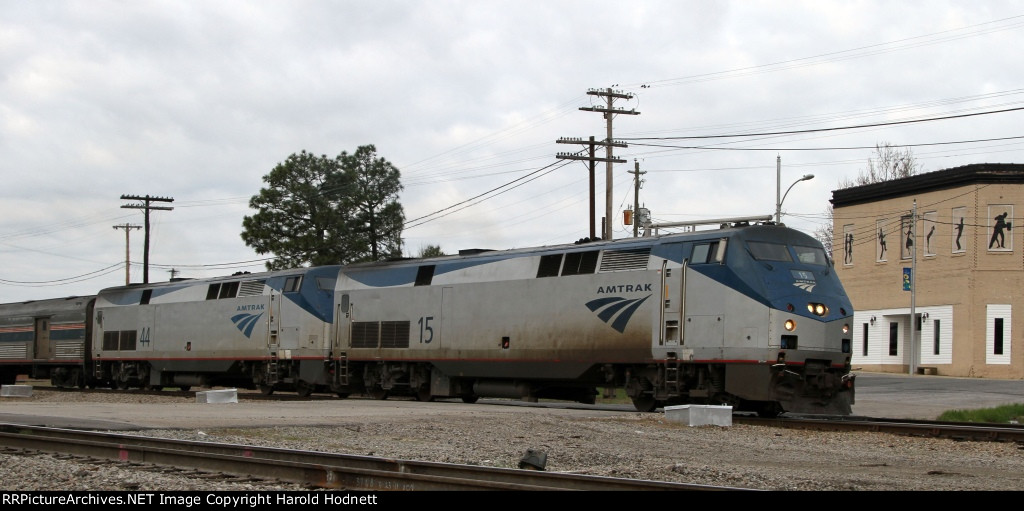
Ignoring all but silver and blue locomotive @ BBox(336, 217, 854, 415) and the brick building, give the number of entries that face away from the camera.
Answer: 0

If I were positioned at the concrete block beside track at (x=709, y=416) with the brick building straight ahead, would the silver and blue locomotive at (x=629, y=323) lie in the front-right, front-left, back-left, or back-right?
front-left

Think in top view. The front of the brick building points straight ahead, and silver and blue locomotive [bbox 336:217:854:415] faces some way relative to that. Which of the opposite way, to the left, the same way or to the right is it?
to the left

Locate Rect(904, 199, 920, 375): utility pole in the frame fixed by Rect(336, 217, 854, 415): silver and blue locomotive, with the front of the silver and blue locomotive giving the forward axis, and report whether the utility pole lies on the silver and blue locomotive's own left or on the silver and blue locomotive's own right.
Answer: on the silver and blue locomotive's own left

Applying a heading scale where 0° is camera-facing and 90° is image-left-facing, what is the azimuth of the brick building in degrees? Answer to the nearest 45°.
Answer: approximately 45°

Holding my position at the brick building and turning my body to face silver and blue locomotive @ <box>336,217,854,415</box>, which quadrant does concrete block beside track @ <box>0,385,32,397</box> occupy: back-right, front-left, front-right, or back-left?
front-right
